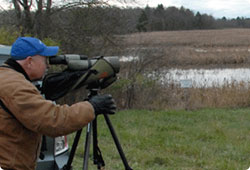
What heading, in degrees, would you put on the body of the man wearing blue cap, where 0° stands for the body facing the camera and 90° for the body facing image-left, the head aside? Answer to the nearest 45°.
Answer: approximately 225°

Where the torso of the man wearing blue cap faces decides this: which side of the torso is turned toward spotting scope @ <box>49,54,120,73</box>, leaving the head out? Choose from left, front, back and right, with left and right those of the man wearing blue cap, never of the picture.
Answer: front

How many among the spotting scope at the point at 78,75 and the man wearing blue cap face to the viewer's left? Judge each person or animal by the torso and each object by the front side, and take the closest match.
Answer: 0

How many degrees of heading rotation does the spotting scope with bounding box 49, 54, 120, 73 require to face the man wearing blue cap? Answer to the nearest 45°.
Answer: approximately 135° to its right

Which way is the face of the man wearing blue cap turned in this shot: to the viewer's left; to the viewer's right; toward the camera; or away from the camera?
to the viewer's right

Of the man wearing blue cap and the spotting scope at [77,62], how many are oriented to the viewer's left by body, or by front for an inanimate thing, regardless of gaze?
0

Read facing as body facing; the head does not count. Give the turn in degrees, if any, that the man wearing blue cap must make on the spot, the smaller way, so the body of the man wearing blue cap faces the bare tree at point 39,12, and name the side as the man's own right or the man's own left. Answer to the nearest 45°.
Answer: approximately 45° to the man's own left

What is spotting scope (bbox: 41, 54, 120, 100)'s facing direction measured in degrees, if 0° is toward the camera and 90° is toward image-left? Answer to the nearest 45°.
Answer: approximately 270°

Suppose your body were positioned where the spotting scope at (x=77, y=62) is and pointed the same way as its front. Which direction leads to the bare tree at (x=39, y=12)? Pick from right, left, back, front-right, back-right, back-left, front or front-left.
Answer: left
